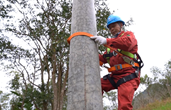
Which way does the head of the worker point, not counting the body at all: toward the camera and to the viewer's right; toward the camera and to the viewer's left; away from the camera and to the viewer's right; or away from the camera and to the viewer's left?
toward the camera and to the viewer's left

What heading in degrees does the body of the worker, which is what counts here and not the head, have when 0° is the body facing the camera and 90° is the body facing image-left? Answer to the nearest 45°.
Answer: approximately 45°
